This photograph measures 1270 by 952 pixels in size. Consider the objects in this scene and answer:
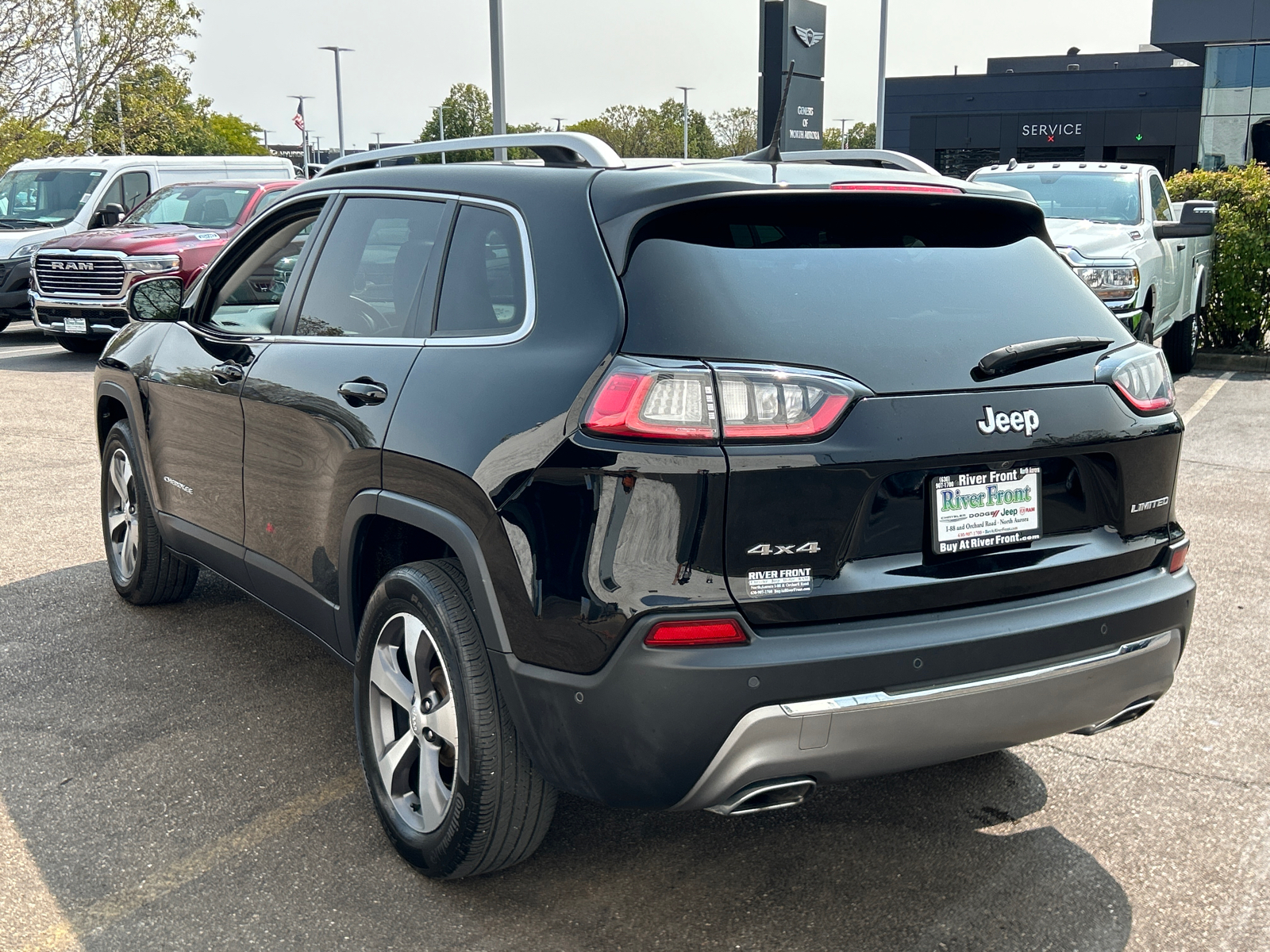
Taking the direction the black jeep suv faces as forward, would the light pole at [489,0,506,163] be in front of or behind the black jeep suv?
in front

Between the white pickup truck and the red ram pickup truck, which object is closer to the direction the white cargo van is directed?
the red ram pickup truck

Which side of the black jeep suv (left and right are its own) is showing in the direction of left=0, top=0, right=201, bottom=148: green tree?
front

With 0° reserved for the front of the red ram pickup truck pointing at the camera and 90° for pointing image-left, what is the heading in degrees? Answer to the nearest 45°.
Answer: approximately 45°

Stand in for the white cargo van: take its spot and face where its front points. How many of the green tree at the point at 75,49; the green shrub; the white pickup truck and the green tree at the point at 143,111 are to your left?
2

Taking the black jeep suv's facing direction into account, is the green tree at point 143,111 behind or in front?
in front

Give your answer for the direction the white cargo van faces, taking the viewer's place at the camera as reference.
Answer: facing the viewer and to the left of the viewer

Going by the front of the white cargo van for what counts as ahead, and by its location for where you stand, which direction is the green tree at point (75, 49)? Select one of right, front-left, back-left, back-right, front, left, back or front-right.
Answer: back-right

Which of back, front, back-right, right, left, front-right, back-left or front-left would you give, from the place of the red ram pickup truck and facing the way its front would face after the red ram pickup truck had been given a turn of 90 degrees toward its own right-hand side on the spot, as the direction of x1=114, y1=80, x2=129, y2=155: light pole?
front-right

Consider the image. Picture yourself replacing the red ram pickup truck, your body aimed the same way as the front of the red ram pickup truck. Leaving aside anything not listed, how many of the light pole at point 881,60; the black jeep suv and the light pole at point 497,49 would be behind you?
2

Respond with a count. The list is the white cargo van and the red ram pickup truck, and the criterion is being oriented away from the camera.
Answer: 0

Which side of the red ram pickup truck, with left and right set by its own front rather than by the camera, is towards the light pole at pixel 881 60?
back

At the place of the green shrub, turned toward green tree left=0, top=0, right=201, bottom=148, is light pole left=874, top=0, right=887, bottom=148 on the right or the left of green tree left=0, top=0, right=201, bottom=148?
right

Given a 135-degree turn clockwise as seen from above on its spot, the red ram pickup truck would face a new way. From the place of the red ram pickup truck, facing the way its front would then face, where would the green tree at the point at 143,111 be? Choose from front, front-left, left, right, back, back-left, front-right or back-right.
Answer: front

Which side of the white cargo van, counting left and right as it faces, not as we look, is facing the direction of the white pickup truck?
left
